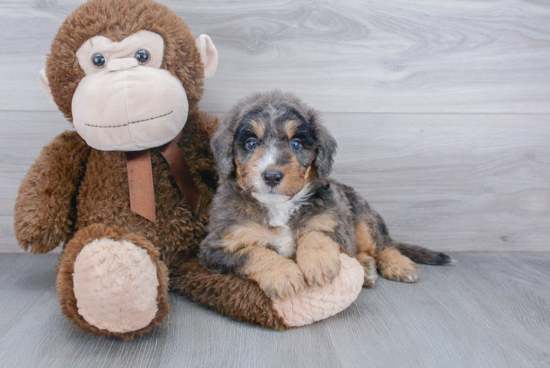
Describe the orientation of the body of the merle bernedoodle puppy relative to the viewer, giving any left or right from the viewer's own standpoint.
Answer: facing the viewer and to the left of the viewer

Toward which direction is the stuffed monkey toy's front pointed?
toward the camera
